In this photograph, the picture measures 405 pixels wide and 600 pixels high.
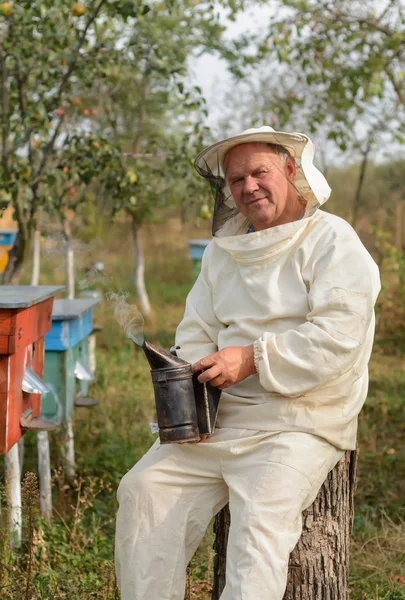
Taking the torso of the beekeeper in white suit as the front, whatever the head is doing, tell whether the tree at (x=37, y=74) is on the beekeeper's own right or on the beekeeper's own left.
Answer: on the beekeeper's own right

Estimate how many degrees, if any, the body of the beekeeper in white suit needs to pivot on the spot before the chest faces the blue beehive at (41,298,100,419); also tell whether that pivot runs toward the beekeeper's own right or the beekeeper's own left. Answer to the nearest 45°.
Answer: approximately 90° to the beekeeper's own right

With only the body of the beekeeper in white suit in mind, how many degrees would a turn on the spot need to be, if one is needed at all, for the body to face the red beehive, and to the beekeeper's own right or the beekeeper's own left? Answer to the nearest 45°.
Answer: approximately 90° to the beekeeper's own right

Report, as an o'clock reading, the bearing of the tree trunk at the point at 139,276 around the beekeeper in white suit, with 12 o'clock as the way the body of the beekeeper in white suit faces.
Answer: The tree trunk is roughly at 4 o'clock from the beekeeper in white suit.

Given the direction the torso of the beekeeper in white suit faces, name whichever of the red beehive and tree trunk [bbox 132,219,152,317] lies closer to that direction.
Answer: the red beehive

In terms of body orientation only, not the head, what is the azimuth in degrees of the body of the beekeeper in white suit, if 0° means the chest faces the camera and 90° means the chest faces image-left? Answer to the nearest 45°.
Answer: approximately 45°
